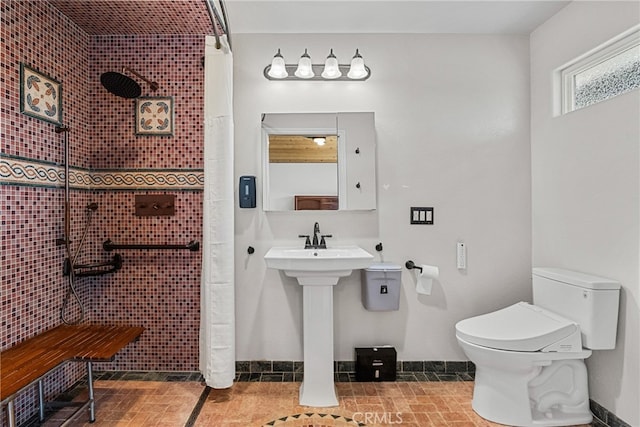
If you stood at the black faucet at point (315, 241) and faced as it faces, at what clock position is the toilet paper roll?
The toilet paper roll is roughly at 9 o'clock from the black faucet.

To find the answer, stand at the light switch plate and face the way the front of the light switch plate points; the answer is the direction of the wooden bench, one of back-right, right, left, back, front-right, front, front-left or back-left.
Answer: front-right
